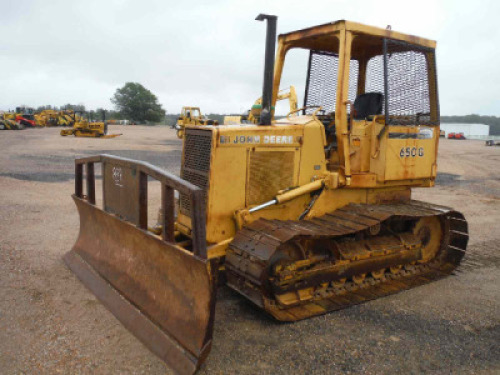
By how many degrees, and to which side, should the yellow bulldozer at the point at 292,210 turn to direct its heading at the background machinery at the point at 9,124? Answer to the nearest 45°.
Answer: approximately 90° to its right

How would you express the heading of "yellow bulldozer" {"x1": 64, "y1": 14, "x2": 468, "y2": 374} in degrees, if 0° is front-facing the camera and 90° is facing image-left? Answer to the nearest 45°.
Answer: approximately 45°
